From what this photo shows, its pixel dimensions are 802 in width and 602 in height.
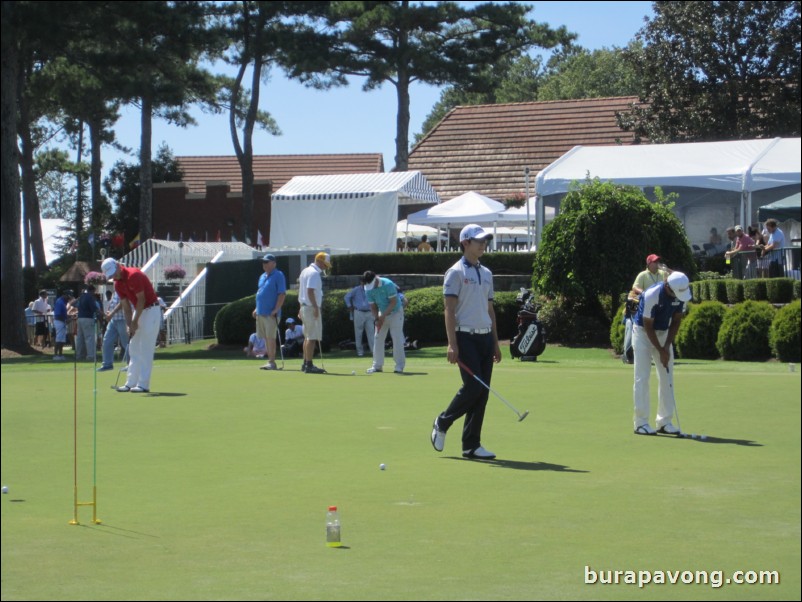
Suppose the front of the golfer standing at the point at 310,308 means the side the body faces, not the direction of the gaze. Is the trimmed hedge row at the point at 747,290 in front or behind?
in front

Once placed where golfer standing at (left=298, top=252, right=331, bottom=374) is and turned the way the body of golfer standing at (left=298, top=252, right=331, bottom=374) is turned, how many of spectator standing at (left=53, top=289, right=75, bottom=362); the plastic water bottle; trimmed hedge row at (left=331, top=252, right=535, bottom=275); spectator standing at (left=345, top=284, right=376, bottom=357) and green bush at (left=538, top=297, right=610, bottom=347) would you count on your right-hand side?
1

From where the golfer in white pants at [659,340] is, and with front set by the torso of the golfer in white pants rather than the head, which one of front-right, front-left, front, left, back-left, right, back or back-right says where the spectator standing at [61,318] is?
back

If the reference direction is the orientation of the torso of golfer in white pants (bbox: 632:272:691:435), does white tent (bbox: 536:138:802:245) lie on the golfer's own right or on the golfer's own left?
on the golfer's own left

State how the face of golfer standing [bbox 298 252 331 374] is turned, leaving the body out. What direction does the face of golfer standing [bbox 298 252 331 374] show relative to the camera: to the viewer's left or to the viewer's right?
to the viewer's right

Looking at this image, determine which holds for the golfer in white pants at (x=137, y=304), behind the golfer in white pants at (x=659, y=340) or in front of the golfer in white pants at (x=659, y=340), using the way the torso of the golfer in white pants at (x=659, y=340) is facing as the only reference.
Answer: behind

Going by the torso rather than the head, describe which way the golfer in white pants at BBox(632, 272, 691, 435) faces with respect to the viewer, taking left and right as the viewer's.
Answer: facing the viewer and to the right of the viewer
